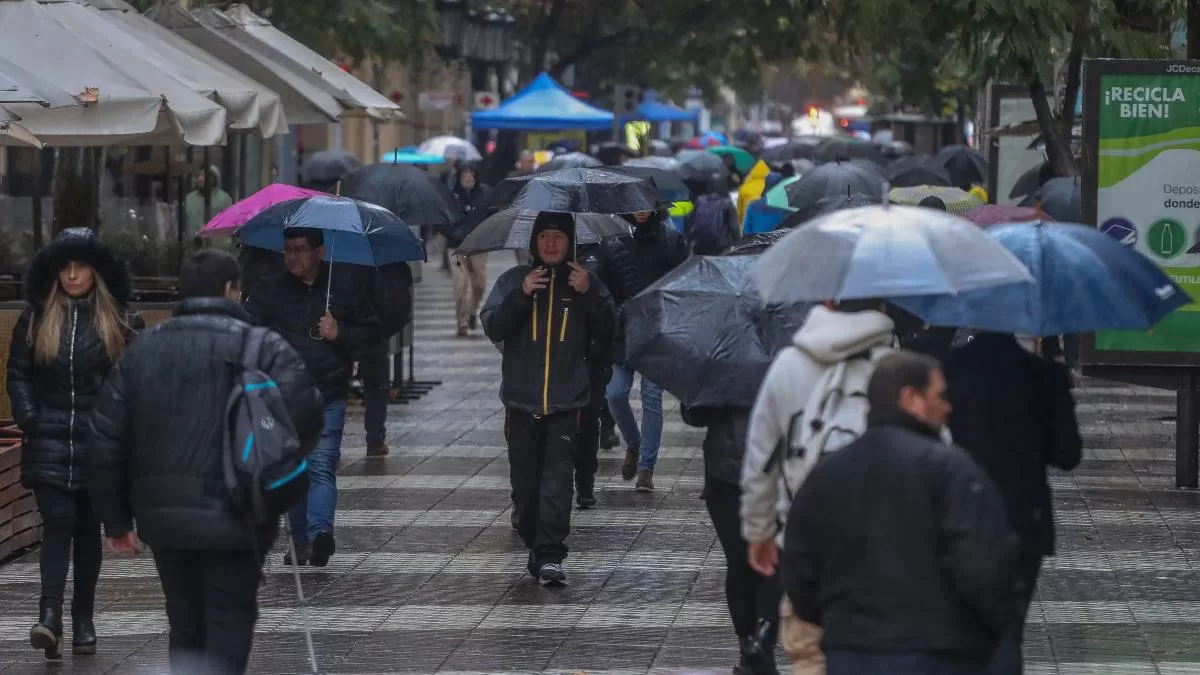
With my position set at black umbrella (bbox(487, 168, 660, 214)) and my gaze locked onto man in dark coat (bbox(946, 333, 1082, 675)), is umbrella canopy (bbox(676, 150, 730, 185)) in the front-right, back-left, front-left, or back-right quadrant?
back-left

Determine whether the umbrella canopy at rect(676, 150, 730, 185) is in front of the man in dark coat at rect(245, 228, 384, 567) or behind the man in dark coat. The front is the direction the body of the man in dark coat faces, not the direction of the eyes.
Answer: behind

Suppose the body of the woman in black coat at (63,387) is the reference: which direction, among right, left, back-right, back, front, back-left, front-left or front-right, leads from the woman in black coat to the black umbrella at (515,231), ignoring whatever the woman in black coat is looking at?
back-left

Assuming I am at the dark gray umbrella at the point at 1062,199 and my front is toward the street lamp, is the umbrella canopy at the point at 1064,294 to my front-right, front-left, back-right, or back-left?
back-left

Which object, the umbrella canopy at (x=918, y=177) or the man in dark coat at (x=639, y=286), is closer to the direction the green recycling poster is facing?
the man in dark coat

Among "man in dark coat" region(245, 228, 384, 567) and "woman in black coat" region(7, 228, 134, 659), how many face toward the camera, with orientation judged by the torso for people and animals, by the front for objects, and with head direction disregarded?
2

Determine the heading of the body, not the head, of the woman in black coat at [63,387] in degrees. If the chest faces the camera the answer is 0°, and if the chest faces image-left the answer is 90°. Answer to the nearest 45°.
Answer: approximately 0°

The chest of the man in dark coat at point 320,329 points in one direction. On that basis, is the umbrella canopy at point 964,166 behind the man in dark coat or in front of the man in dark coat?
behind

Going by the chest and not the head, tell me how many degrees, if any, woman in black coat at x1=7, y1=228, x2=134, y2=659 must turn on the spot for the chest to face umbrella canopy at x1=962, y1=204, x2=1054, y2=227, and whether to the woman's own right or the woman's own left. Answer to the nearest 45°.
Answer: approximately 135° to the woman's own left

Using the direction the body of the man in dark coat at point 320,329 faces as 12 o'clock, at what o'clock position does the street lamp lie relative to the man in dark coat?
The street lamp is roughly at 6 o'clock from the man in dark coat.

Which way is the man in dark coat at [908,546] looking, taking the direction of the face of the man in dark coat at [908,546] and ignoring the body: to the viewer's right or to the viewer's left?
to the viewer's right

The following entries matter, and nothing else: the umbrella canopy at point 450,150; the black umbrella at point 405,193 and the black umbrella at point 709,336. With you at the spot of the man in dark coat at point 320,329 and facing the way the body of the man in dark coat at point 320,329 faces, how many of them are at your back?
2

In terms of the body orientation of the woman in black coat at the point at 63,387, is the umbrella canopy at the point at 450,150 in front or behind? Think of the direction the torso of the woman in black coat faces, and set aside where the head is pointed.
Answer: behind

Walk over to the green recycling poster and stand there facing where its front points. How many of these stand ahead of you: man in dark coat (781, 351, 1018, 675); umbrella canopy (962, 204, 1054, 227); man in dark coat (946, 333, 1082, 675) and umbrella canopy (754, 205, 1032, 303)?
3
